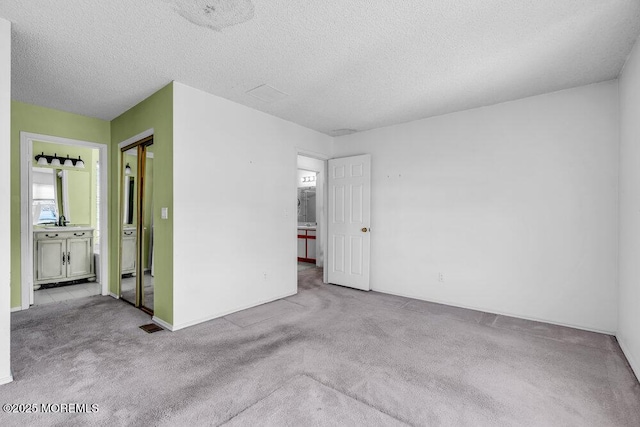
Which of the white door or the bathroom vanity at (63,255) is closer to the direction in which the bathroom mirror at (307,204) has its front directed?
the bathroom vanity

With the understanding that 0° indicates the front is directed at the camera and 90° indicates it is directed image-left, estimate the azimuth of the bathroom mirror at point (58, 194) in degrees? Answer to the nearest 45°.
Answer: approximately 0°

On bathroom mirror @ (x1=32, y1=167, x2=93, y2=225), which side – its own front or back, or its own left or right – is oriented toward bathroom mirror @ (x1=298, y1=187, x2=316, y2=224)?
left

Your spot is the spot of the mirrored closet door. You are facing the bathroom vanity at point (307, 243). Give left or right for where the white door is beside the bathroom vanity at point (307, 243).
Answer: right

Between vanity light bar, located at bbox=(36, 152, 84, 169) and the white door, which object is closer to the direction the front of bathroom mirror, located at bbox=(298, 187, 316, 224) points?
the vanity light bar

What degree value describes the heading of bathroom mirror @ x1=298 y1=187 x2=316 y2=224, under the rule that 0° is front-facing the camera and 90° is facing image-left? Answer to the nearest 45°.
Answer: approximately 45°
